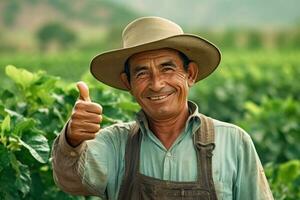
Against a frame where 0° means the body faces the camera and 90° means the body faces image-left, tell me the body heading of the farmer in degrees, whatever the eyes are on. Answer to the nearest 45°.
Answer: approximately 0°
